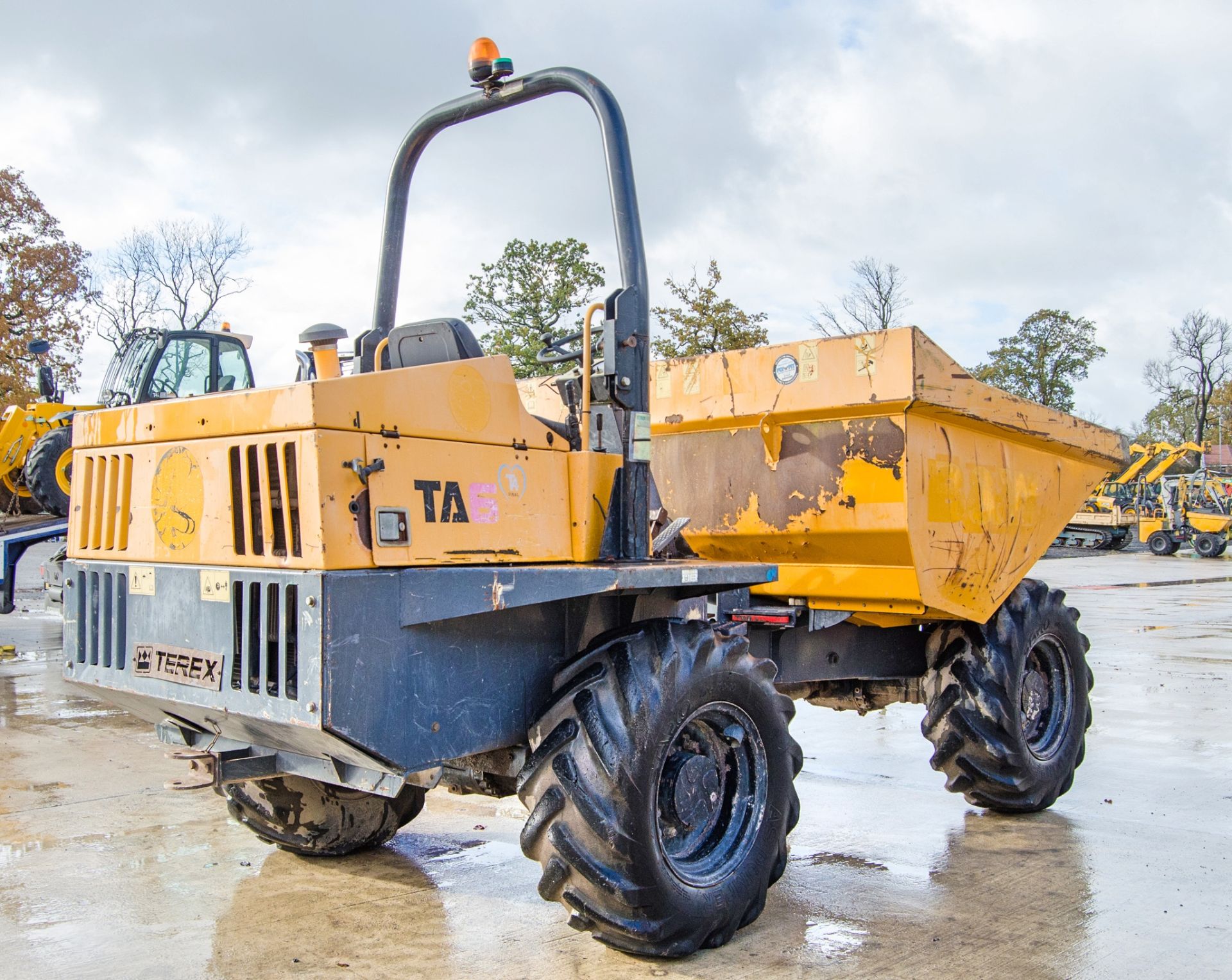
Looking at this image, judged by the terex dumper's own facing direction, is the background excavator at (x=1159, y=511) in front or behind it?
in front

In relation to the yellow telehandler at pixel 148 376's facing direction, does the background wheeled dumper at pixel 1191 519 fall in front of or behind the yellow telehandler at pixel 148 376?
behind

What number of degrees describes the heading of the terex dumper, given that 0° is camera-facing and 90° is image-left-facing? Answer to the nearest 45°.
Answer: approximately 225°

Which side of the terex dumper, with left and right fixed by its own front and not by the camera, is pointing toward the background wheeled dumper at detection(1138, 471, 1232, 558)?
front

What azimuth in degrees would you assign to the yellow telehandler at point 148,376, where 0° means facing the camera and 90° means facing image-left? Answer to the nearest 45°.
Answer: approximately 45°
